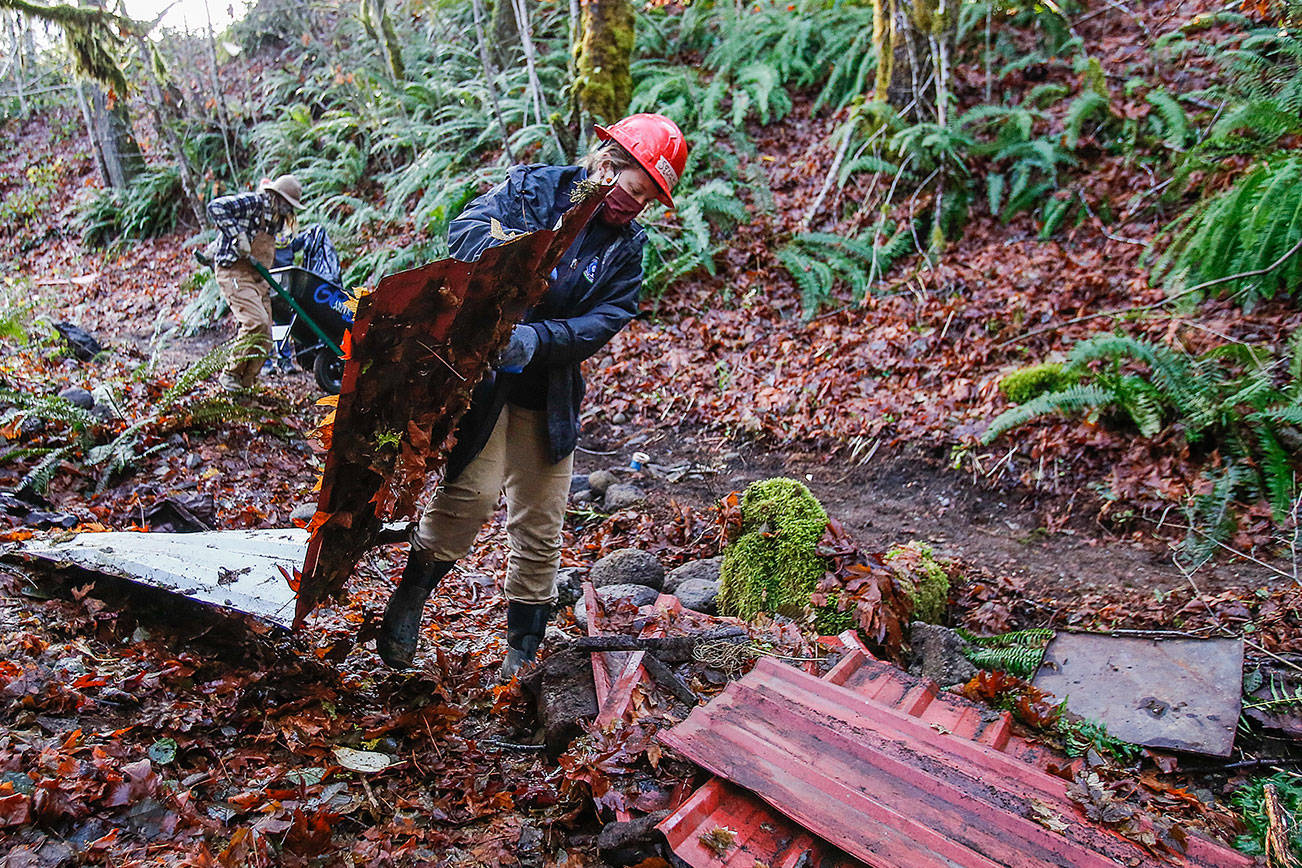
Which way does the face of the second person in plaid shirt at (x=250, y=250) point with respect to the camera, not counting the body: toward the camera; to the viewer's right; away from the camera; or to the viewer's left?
to the viewer's right

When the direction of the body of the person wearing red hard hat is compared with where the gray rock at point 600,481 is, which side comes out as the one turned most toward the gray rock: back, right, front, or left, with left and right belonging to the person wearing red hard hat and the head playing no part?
back

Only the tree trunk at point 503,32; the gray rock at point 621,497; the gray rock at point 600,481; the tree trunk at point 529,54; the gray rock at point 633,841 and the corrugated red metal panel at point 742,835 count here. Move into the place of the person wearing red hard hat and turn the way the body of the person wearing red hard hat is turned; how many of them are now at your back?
4

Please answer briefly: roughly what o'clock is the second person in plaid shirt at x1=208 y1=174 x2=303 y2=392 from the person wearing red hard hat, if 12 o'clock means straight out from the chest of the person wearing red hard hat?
The second person in plaid shirt is roughly at 5 o'clock from the person wearing red hard hat.

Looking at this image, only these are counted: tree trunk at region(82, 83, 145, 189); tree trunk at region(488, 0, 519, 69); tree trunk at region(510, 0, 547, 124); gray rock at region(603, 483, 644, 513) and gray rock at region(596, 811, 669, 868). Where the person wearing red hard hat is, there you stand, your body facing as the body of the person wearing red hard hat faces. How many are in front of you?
1

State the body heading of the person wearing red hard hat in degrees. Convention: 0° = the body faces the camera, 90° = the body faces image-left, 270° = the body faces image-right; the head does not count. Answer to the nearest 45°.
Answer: approximately 0°

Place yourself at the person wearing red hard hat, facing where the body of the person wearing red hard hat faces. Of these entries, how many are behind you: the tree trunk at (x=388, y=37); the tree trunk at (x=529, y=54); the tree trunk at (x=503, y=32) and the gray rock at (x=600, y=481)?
4

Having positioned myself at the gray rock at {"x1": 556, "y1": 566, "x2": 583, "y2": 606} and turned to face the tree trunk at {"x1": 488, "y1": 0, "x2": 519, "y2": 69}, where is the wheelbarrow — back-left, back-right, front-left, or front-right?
front-left
